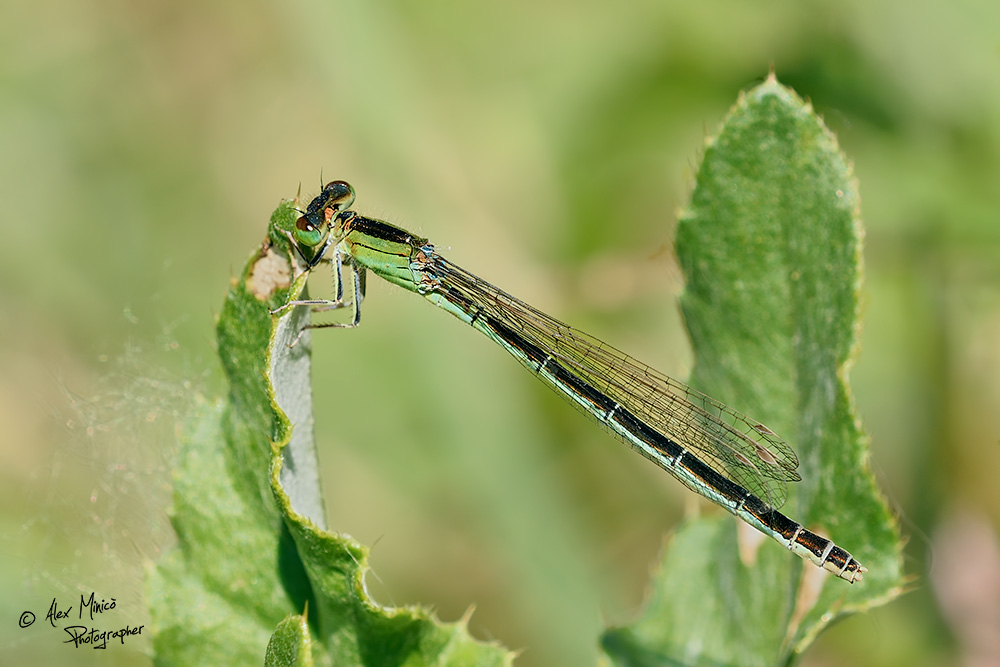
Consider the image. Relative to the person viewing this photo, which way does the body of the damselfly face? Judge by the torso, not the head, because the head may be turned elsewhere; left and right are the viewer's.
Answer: facing to the left of the viewer
